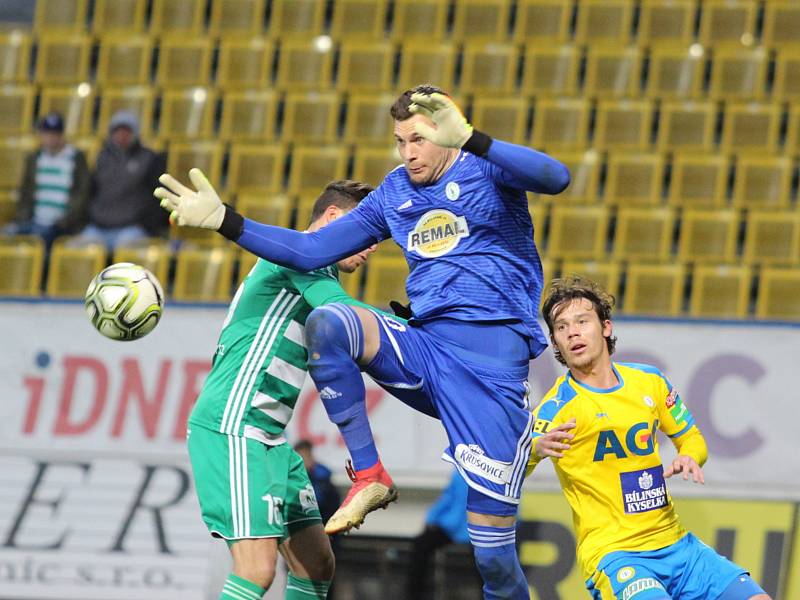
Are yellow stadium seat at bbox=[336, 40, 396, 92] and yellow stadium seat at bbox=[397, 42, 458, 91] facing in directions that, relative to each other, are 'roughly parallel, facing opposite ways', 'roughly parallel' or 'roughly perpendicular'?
roughly parallel

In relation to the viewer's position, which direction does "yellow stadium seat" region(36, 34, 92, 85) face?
facing the viewer

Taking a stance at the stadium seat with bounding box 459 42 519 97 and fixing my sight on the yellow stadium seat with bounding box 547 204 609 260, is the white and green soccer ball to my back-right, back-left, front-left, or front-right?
front-right

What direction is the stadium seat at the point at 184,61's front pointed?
toward the camera

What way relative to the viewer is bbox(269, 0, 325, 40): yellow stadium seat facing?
toward the camera

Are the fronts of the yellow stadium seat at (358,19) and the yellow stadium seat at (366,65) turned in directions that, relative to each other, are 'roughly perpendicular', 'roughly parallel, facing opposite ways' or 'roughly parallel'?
roughly parallel

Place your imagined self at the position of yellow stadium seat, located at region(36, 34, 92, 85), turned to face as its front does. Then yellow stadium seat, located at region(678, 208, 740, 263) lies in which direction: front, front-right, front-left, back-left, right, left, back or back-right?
front-left

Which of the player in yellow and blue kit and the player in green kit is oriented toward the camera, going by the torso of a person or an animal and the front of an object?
the player in yellow and blue kit

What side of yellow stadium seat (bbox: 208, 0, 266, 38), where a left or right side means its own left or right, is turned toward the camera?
front

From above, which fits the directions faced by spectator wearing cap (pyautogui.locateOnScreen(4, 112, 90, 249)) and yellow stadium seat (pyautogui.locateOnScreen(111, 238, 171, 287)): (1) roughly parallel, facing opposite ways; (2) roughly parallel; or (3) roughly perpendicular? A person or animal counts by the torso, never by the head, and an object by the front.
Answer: roughly parallel

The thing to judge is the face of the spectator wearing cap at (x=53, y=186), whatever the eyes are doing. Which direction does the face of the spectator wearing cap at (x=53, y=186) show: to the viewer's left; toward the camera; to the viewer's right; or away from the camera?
toward the camera

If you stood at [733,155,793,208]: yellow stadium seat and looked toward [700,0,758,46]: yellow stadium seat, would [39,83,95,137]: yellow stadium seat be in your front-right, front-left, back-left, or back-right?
front-left

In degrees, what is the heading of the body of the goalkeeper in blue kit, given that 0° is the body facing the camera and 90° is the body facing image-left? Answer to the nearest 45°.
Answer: approximately 45°

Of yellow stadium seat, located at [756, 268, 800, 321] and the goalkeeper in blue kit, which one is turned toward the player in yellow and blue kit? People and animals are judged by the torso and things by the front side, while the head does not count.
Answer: the yellow stadium seat

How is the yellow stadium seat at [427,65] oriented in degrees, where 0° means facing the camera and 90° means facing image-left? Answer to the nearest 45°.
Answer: approximately 0°

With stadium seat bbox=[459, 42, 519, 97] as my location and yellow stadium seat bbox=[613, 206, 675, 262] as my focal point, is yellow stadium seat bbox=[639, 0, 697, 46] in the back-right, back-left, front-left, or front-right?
front-left
